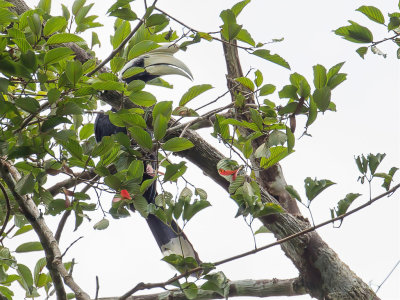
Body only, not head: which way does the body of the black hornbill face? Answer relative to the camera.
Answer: to the viewer's right
